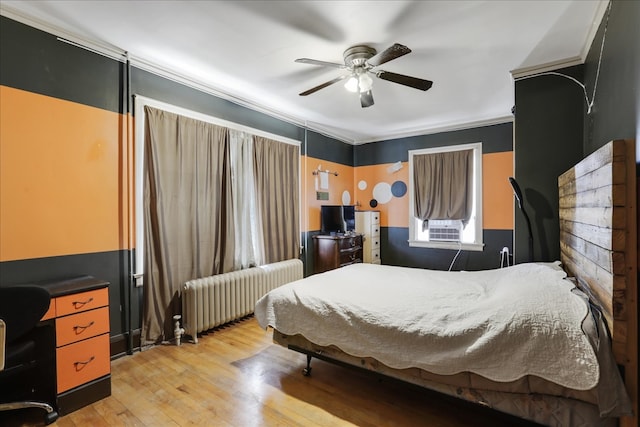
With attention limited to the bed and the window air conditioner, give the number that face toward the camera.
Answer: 1

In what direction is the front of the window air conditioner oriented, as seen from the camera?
facing the viewer

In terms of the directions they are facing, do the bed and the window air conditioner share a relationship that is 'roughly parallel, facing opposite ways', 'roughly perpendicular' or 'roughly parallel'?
roughly perpendicular

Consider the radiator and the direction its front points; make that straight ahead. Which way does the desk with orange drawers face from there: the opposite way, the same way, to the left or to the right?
the same way

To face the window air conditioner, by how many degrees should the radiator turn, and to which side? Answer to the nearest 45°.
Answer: approximately 45° to its left

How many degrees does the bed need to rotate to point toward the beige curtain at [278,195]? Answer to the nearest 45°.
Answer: approximately 45° to its right

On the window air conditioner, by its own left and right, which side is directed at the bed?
front

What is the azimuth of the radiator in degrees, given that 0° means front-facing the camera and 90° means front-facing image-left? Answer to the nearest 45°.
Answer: approximately 315°

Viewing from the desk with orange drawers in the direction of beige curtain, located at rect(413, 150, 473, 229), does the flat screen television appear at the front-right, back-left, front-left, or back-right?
front-left

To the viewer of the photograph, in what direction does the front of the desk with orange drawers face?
facing the viewer and to the right of the viewer

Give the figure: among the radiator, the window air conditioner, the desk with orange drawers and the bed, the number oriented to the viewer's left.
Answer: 1

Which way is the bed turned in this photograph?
to the viewer's left

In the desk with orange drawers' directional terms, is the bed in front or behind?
in front

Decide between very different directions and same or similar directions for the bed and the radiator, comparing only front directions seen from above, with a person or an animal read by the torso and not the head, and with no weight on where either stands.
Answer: very different directions

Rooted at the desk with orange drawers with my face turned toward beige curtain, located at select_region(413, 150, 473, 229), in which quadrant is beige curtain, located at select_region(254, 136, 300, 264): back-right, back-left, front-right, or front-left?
front-left

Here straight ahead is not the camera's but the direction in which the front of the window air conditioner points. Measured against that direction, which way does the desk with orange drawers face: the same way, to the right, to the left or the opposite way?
to the left
